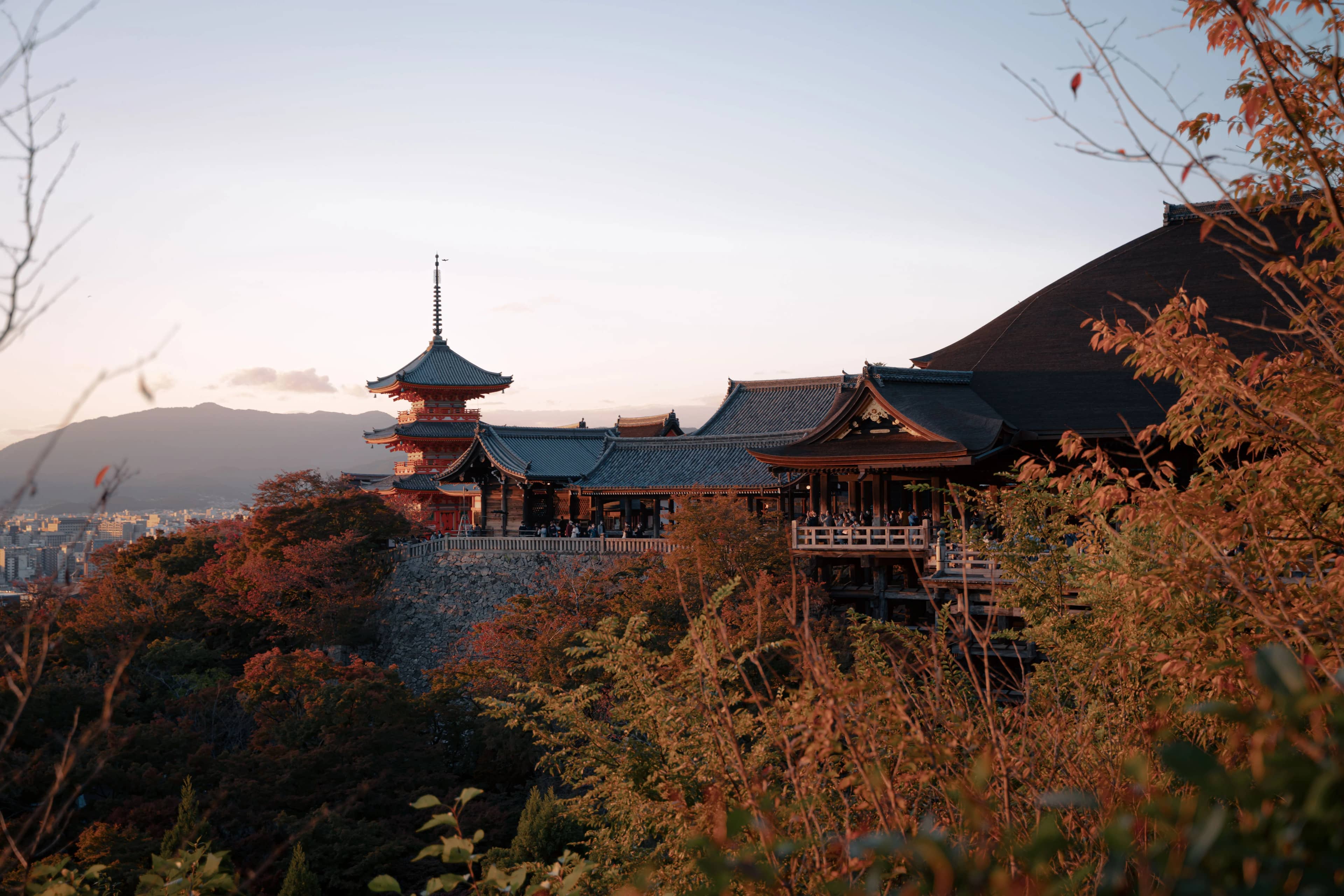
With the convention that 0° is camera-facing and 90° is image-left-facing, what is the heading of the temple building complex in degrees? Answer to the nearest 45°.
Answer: approximately 45°

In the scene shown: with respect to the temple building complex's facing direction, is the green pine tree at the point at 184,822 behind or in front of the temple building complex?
in front

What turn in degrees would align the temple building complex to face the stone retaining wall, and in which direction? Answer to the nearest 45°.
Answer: approximately 45° to its right

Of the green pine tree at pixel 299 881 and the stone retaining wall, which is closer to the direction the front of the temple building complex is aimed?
the green pine tree

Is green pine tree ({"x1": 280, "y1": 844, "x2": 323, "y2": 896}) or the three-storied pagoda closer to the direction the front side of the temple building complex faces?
the green pine tree

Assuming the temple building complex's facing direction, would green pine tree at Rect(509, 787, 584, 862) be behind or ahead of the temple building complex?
ahead

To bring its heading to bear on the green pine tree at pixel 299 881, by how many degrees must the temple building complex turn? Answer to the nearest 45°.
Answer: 0° — it already faces it

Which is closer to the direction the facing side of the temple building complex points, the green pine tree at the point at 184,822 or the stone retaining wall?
the green pine tree
